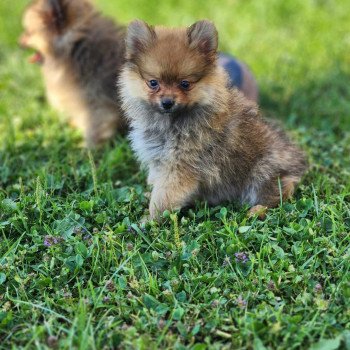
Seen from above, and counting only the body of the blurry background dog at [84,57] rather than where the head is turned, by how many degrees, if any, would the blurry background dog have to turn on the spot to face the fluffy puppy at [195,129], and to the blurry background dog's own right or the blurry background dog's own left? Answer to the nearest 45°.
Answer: approximately 90° to the blurry background dog's own left

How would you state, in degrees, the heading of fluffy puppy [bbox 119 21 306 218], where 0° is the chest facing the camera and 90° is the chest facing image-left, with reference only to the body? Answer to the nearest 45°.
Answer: approximately 45°

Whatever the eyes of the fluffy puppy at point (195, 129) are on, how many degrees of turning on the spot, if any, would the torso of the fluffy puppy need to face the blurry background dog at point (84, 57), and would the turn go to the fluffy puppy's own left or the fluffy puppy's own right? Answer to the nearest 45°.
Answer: approximately 90° to the fluffy puppy's own right

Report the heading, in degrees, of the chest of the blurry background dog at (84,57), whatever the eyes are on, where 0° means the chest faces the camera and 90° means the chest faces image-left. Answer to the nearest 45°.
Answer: approximately 90°
